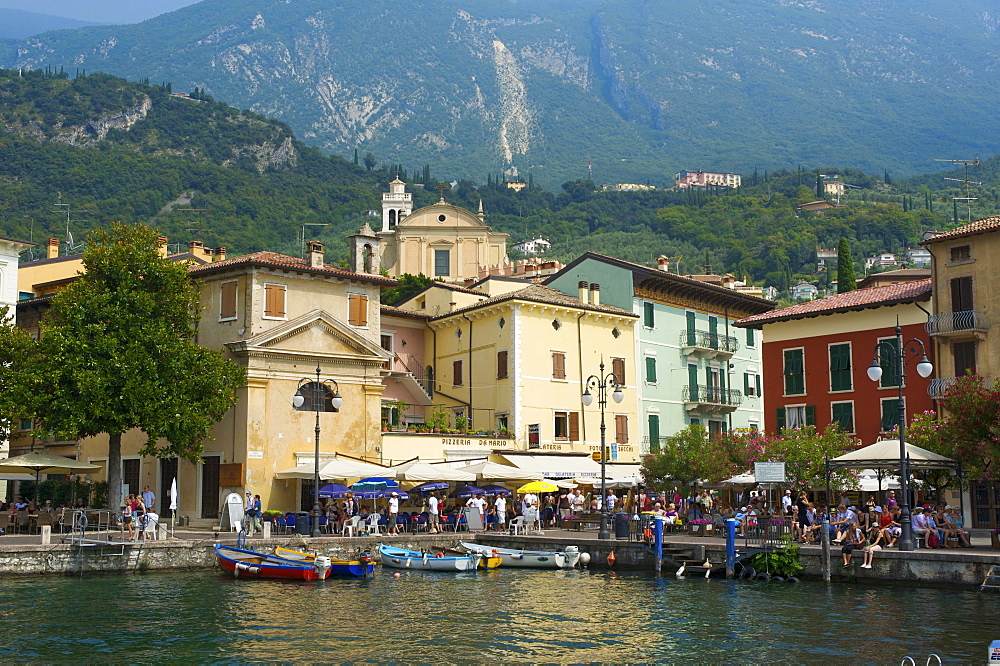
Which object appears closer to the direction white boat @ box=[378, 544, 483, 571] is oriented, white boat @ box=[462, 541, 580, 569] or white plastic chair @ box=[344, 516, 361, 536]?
the white plastic chair

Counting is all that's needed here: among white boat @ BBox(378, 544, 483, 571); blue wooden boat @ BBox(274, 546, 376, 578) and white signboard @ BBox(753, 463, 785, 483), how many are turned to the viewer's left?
2

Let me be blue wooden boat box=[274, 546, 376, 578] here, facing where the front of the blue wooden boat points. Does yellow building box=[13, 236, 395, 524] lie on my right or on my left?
on my right

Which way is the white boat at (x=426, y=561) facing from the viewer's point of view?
to the viewer's left

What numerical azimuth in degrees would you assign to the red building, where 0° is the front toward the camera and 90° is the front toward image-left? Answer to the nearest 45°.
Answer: approximately 45°

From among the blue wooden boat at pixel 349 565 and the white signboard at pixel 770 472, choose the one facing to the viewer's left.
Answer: the blue wooden boat

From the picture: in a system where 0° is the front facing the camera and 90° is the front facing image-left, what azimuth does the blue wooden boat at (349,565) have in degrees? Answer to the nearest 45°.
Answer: approximately 90°

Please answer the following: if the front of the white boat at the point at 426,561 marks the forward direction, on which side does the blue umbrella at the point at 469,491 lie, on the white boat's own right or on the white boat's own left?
on the white boat's own right

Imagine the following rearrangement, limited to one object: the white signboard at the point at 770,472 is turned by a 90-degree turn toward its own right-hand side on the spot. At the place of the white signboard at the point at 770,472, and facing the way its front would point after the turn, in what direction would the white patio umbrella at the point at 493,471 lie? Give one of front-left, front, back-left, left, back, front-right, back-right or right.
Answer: front-right

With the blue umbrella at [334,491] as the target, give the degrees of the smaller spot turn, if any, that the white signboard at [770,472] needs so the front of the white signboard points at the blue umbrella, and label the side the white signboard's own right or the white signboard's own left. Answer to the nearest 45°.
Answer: approximately 90° to the white signboard's own right
